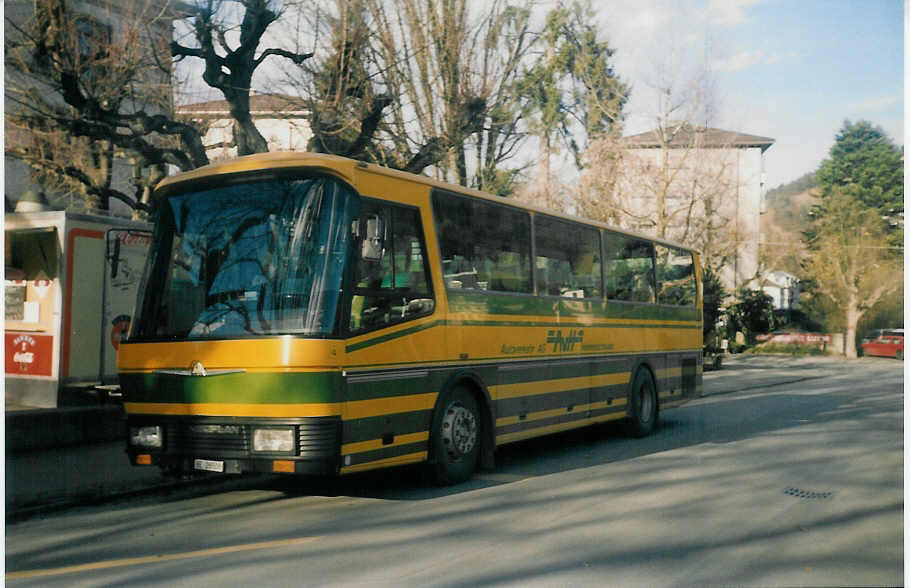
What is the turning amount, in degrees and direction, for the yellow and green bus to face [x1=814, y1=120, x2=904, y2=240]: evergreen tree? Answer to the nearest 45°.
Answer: approximately 180°

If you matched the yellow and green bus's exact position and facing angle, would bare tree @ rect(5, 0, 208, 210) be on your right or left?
on your right

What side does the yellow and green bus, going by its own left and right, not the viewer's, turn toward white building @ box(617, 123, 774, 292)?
back

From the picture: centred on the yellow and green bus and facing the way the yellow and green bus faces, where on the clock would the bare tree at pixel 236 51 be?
The bare tree is roughly at 4 o'clock from the yellow and green bus.

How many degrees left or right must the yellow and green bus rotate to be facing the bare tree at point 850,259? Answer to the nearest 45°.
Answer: approximately 180°

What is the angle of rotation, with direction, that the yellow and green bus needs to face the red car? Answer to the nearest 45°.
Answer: approximately 180°
